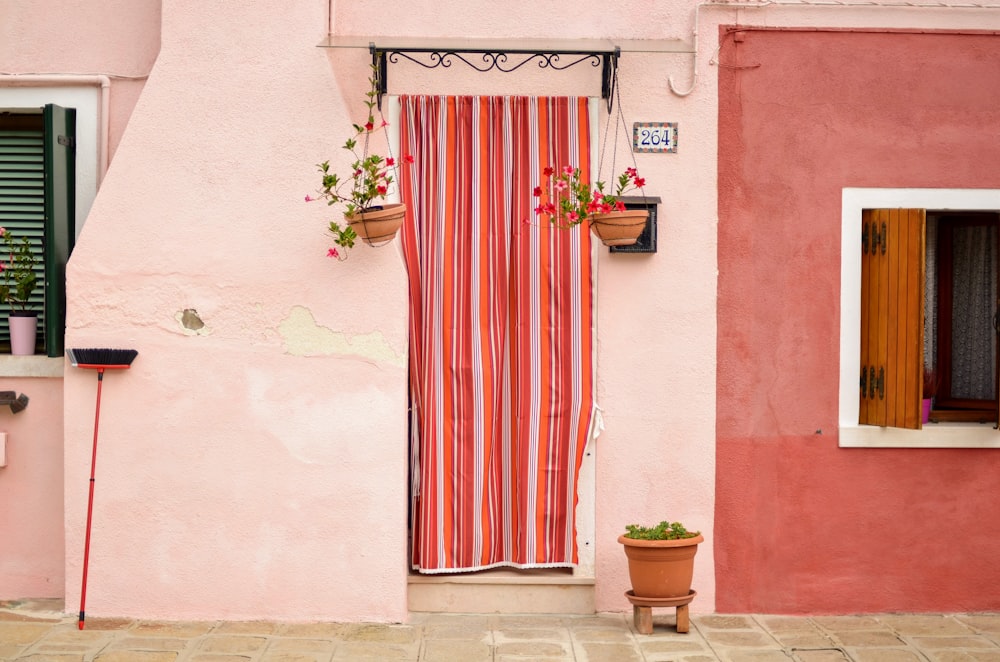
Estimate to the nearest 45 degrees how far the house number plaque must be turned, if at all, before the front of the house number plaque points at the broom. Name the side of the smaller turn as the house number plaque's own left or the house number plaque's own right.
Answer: approximately 90° to the house number plaque's own right

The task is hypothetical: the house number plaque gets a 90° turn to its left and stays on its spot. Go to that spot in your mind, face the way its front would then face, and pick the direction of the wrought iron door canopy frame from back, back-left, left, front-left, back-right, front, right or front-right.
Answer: back

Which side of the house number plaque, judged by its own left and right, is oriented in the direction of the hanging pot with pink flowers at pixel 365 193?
right

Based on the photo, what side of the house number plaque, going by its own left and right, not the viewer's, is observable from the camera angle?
front
